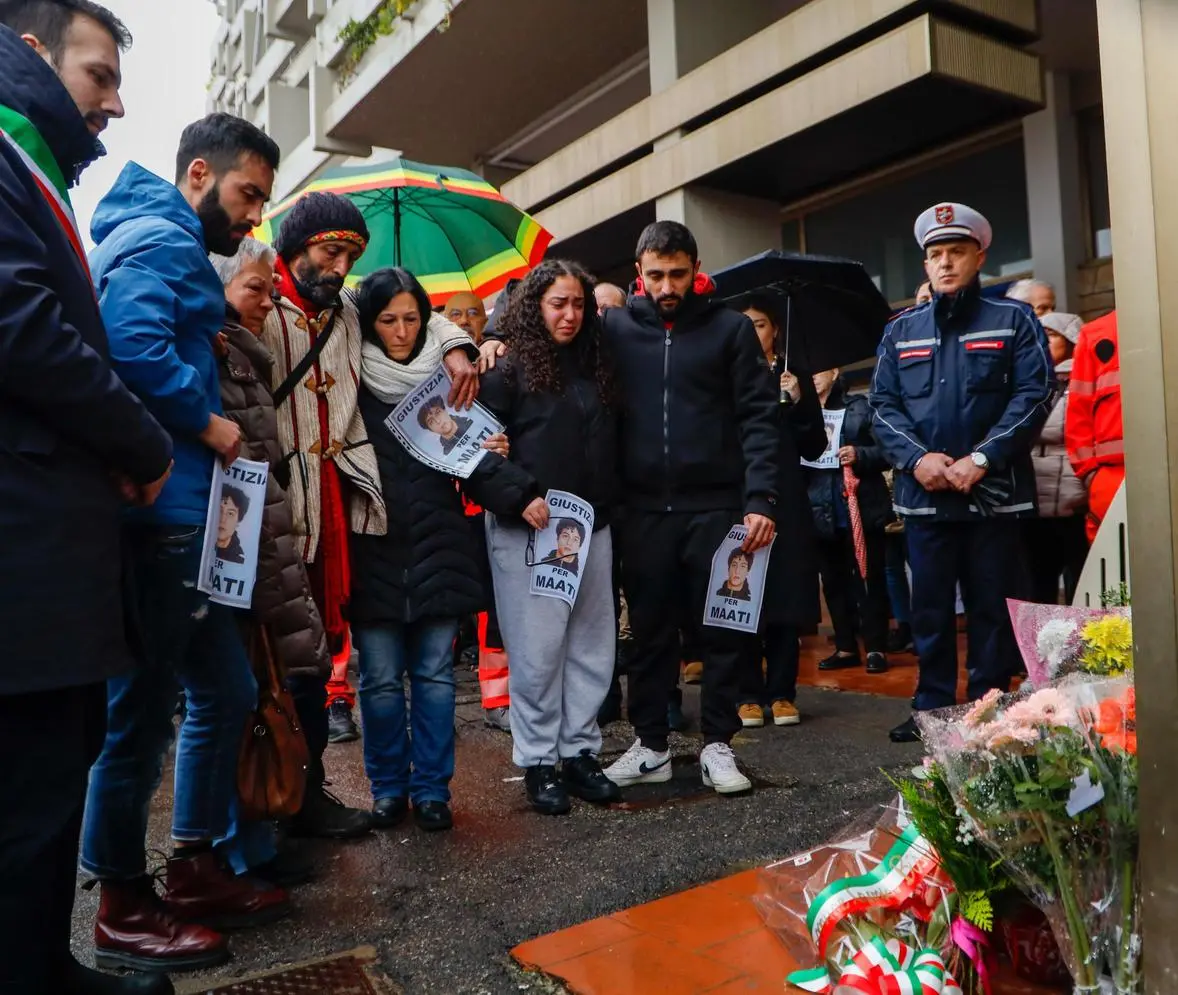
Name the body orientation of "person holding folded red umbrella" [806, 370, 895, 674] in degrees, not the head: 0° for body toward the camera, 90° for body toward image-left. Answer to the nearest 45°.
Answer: approximately 45°

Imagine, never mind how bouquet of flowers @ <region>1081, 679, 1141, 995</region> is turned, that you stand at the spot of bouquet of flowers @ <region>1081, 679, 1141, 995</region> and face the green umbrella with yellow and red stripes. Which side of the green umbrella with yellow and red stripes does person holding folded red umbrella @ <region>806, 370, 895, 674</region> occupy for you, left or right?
right

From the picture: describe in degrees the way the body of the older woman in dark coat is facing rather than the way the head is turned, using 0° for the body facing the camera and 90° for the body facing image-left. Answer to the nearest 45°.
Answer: approximately 270°

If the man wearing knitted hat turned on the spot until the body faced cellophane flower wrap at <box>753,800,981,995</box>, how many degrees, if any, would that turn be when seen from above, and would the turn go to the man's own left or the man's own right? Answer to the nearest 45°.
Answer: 0° — they already face it

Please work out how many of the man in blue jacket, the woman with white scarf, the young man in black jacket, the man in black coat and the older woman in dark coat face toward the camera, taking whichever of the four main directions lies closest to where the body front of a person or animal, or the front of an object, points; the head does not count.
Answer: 2

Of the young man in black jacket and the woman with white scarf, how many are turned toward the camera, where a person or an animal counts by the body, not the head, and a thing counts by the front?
2

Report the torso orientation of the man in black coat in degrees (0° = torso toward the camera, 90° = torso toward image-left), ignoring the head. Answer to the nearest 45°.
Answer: approximately 270°

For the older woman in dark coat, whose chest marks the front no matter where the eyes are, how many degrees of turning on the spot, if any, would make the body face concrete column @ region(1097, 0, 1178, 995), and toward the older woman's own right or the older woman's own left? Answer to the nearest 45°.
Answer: approximately 45° to the older woman's own right

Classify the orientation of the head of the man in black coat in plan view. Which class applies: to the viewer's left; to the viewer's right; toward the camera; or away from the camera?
to the viewer's right

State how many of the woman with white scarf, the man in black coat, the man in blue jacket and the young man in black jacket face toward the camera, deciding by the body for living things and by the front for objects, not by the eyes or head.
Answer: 2

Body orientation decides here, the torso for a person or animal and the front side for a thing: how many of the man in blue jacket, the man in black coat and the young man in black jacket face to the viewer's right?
2
